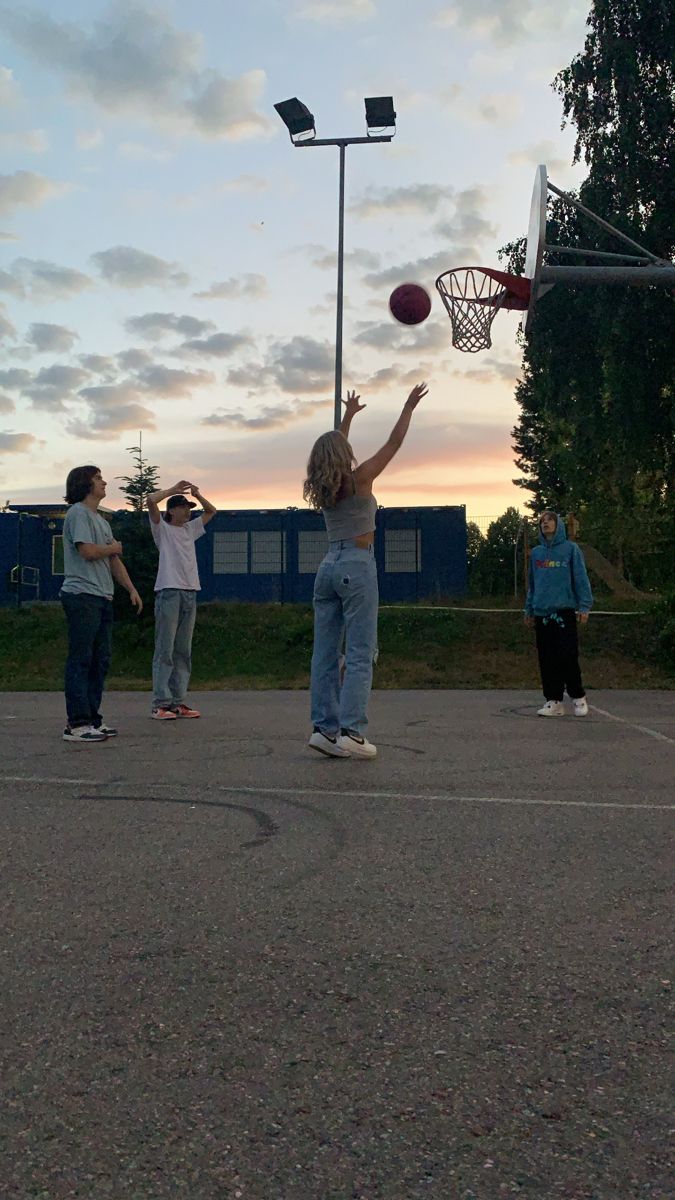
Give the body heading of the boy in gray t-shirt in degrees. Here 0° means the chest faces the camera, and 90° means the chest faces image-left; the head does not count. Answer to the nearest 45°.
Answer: approximately 270°

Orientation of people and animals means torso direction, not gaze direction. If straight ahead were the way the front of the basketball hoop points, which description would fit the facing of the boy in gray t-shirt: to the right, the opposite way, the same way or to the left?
the opposite way

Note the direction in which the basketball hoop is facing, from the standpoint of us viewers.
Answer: facing to the left of the viewer

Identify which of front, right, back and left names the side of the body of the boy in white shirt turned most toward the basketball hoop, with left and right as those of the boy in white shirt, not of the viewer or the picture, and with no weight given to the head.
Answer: left

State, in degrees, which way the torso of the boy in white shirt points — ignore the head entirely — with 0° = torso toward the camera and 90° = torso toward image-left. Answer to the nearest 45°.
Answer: approximately 315°

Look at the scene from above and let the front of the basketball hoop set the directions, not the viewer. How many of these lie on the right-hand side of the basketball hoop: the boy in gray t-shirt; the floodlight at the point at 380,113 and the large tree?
2

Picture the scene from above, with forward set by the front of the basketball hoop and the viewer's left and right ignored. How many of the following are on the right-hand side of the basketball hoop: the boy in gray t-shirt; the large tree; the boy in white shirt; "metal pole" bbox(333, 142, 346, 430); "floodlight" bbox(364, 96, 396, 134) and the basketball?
3

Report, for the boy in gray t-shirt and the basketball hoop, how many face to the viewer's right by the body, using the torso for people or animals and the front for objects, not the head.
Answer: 1

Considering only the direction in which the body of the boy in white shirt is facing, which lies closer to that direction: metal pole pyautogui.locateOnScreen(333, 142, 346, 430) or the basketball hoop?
the basketball hoop

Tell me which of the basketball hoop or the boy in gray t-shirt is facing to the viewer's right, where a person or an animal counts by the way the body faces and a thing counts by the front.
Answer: the boy in gray t-shirt
